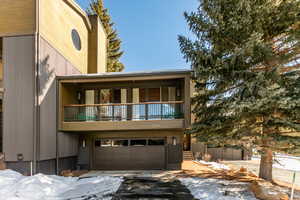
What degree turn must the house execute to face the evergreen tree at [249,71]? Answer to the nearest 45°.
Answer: approximately 45° to its left

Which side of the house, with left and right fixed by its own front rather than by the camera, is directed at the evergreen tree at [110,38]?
back

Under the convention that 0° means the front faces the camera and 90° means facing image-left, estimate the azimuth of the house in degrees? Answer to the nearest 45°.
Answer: approximately 0°

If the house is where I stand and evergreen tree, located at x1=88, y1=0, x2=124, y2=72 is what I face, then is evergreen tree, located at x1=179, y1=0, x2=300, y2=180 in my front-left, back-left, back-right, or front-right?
back-right
